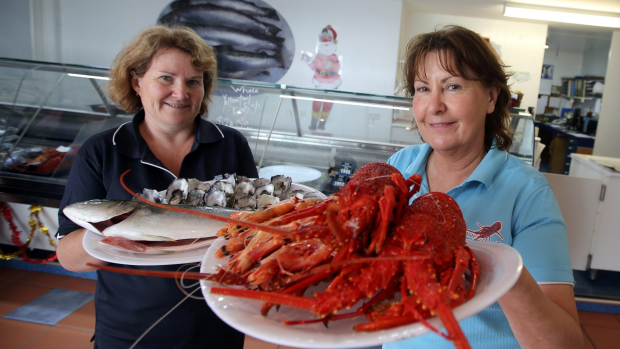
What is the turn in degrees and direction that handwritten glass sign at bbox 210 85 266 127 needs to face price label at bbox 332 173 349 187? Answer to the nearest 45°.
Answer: approximately 45° to its left

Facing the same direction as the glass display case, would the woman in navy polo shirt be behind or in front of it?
in front

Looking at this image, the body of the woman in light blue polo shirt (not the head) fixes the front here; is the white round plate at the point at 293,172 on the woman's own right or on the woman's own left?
on the woman's own right

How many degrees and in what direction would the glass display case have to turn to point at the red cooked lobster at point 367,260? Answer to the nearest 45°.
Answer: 0° — it already faces it

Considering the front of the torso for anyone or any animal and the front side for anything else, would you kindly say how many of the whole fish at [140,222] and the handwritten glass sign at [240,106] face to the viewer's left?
1

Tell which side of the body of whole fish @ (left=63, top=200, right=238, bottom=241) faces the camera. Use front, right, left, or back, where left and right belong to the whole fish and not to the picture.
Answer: left

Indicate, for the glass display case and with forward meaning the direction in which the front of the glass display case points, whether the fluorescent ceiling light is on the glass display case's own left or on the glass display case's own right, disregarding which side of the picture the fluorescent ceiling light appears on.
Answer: on the glass display case's own left

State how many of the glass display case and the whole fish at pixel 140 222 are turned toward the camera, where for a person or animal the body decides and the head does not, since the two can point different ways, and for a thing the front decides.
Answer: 1

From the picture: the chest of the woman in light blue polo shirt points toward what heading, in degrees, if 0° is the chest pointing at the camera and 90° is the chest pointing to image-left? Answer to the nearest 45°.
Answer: approximately 45°
